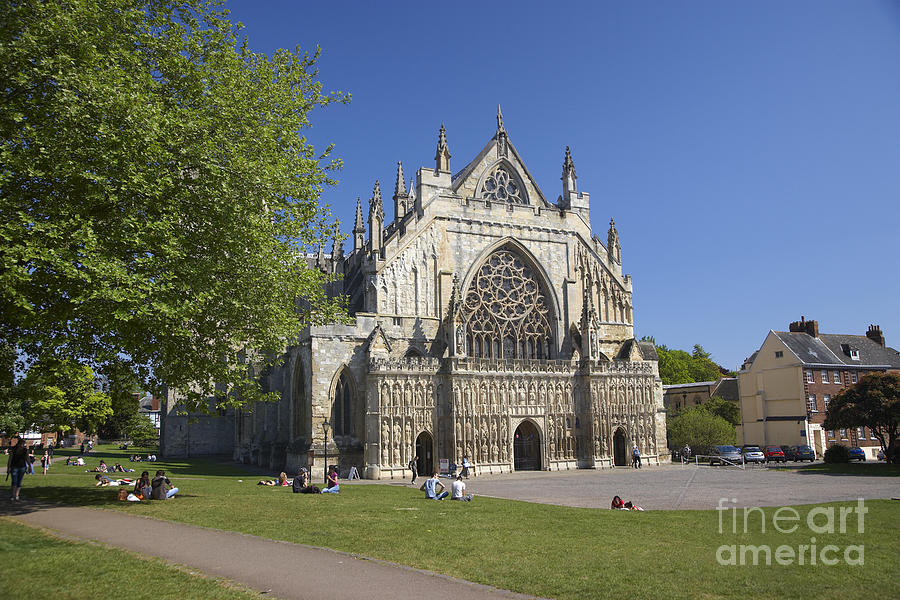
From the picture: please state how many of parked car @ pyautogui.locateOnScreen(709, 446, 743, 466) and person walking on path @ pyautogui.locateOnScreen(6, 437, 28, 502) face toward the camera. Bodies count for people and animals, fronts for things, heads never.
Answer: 1
